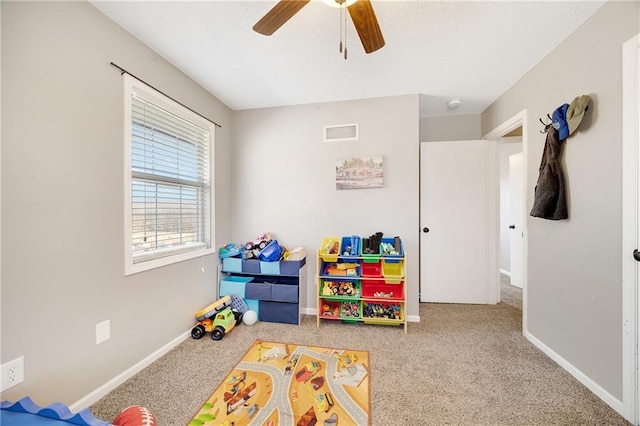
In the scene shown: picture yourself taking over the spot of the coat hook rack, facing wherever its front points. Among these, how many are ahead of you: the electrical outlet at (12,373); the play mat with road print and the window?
3

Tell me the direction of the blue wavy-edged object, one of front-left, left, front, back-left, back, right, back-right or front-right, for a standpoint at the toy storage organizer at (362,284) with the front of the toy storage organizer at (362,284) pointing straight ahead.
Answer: front-right

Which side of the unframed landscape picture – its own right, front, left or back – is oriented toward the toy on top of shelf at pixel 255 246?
right

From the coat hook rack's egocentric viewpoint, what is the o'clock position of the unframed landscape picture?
The unframed landscape picture is roughly at 1 o'clock from the coat hook rack.

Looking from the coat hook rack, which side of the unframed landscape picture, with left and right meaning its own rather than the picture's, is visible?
left

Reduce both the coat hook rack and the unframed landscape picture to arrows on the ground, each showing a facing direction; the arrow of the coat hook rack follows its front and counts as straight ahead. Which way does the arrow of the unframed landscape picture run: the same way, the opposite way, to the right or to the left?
to the left

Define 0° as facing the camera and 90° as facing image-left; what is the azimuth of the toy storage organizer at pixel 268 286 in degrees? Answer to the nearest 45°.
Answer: approximately 0°

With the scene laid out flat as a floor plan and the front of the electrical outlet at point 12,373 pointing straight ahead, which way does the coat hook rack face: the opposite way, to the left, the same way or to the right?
the opposite way

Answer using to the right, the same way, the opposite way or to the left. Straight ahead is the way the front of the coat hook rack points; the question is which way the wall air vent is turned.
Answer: to the left

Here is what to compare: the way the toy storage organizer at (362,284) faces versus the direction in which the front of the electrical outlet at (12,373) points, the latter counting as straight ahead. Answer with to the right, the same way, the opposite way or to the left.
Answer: to the right

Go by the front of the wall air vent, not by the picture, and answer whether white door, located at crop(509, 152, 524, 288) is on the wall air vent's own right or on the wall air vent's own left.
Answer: on the wall air vent's own left
